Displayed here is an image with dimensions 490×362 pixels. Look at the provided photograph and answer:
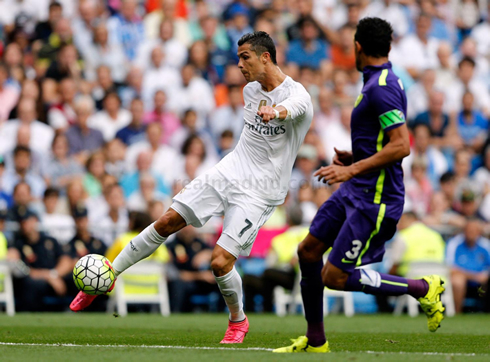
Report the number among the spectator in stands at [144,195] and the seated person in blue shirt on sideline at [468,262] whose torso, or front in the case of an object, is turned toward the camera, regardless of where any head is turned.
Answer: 2

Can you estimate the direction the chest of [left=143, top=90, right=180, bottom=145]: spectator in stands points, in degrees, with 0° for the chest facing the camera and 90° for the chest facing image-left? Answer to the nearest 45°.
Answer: approximately 0°

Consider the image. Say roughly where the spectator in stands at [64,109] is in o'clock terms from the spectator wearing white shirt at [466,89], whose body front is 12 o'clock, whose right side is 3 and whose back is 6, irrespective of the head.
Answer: The spectator in stands is roughly at 2 o'clock from the spectator wearing white shirt.

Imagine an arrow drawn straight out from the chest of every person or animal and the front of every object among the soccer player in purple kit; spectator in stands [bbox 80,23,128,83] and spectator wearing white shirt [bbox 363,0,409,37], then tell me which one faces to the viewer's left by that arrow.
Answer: the soccer player in purple kit

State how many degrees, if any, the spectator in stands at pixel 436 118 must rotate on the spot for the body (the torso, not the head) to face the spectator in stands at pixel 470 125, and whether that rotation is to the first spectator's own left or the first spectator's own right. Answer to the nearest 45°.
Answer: approximately 135° to the first spectator's own left

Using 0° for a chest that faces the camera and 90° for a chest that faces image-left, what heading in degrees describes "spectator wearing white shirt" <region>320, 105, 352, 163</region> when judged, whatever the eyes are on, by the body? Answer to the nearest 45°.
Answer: approximately 0°

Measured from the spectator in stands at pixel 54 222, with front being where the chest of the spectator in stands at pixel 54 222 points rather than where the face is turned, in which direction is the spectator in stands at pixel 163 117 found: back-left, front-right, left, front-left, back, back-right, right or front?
back-left

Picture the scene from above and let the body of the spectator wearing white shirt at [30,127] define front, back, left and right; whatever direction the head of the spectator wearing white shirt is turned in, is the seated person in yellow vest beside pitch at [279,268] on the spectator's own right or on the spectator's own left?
on the spectator's own left
